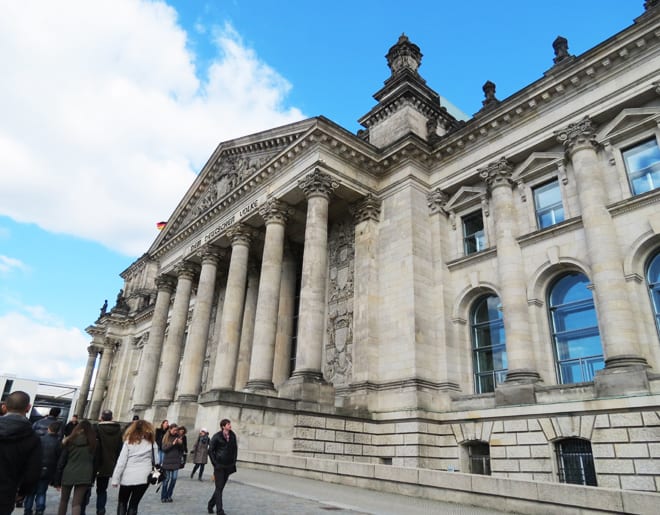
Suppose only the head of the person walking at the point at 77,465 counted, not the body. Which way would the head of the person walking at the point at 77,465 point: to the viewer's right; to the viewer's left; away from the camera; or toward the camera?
away from the camera

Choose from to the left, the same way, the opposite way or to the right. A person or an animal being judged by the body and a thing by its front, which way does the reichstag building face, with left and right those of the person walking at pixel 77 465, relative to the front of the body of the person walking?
to the left

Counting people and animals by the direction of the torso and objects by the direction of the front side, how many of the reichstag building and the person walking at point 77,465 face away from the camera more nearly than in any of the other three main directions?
1

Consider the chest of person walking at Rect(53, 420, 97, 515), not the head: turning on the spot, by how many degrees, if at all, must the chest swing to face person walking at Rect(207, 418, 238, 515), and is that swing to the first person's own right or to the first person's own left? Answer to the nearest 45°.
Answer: approximately 90° to the first person's own right

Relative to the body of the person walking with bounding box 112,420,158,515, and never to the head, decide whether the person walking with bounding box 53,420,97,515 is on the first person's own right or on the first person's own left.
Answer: on the first person's own left

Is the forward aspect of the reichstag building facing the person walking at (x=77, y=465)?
yes

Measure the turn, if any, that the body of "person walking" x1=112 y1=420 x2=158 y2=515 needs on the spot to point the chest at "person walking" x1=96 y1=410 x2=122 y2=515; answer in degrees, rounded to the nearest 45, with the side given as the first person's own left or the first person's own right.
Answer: approximately 45° to the first person's own left

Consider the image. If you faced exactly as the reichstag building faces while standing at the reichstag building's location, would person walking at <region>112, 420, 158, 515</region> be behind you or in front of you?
in front

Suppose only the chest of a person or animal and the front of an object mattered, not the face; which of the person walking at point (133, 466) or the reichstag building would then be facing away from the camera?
the person walking

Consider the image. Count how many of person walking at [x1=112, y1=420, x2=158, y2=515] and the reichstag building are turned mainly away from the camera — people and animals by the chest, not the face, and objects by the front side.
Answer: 1

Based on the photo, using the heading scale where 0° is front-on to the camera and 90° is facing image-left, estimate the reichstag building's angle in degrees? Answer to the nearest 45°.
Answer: approximately 45°

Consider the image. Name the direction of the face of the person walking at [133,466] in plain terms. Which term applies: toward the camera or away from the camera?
away from the camera

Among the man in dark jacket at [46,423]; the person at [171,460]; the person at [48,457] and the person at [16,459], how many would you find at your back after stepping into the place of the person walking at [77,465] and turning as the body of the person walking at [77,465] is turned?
1

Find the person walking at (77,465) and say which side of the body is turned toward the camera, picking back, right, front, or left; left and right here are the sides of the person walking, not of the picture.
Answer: back

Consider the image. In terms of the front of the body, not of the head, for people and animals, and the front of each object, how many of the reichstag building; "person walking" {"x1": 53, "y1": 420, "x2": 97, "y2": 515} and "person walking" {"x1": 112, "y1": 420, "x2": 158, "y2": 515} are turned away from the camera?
2

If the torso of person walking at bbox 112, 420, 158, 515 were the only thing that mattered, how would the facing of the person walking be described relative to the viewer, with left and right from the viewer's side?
facing away from the viewer

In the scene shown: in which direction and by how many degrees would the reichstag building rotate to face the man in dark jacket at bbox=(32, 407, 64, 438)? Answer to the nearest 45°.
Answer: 0° — it already faces them

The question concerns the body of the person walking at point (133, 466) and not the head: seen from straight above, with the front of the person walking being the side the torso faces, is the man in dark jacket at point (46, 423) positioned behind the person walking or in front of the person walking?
in front

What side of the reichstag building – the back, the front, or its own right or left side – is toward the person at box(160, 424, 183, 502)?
front
